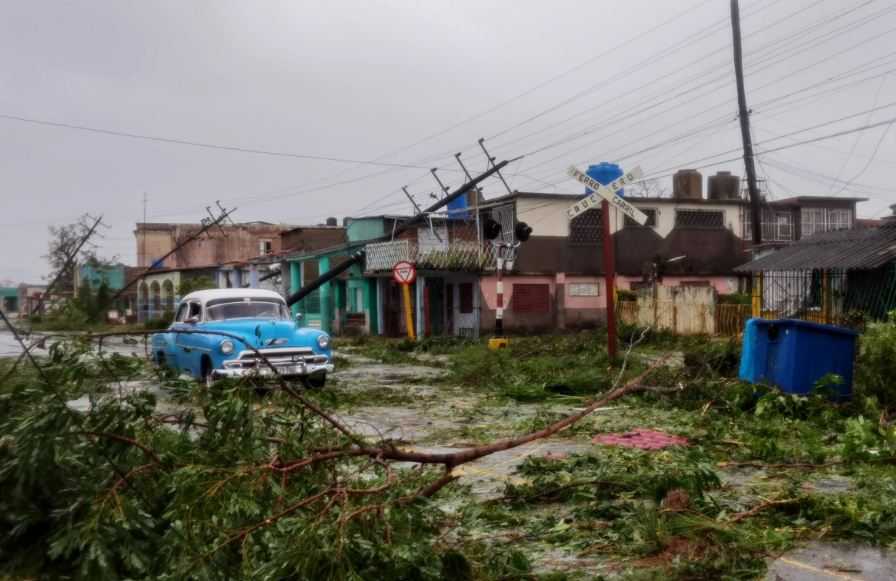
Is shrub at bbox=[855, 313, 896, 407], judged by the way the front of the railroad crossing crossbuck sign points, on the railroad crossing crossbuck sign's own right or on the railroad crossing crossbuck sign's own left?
on the railroad crossing crossbuck sign's own left

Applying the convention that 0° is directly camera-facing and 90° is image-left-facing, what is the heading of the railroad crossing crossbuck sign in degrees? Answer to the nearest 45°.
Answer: approximately 0°

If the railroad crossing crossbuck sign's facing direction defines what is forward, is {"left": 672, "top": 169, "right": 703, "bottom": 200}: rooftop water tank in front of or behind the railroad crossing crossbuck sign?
behind

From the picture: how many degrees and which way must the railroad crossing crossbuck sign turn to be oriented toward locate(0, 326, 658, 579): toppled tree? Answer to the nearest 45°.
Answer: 0° — it already faces it

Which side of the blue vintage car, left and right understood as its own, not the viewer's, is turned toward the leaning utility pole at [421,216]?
left

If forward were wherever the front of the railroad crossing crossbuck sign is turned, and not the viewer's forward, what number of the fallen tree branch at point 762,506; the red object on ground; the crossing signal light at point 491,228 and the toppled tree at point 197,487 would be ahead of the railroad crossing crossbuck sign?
3

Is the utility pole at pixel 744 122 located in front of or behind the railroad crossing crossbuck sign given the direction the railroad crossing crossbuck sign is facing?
behind

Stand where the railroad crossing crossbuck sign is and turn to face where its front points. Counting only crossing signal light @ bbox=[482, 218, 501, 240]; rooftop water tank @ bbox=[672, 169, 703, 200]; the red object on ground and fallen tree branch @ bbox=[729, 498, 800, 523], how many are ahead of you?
2

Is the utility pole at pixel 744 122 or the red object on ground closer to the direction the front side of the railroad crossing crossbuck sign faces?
the red object on ground
